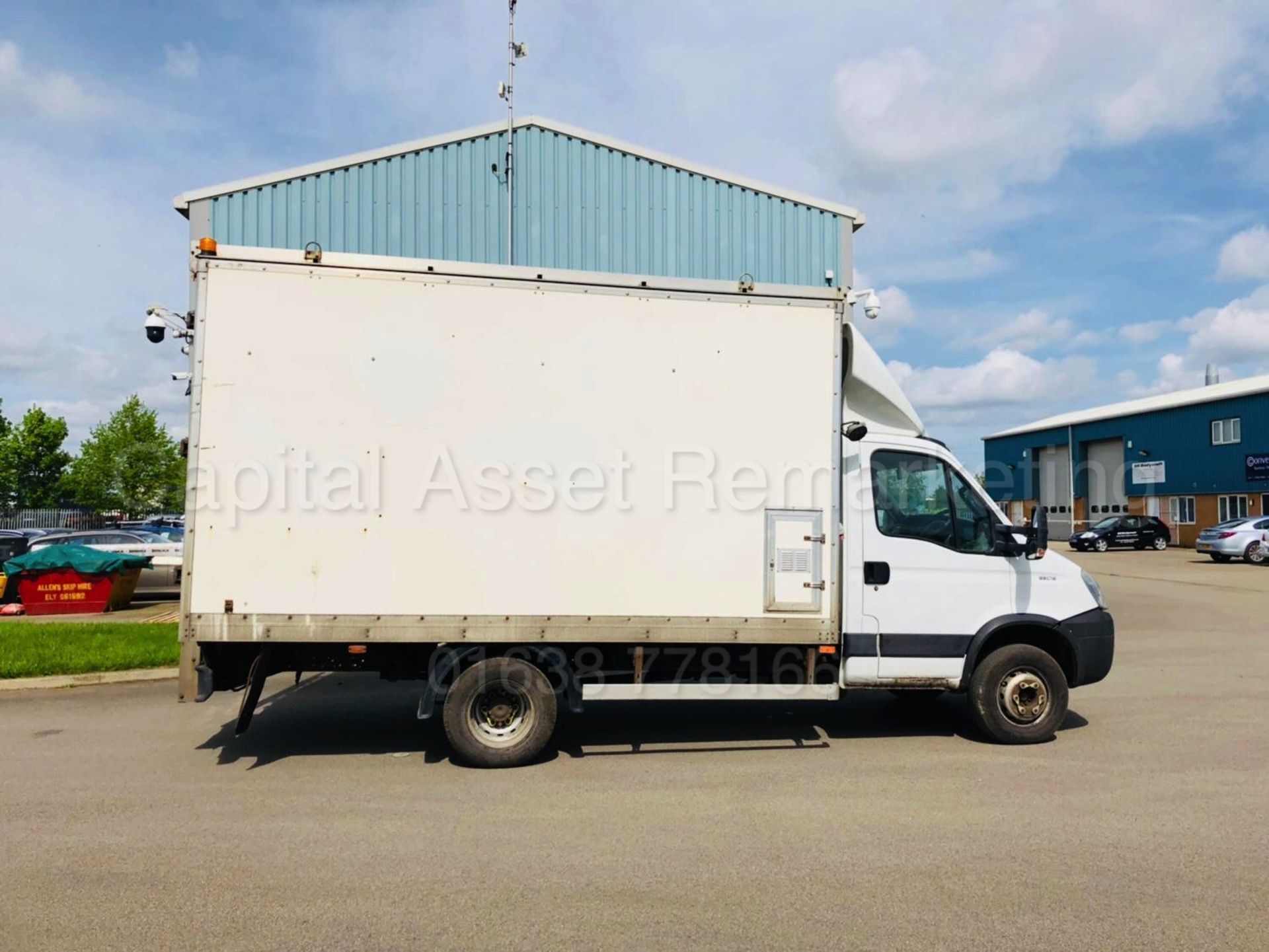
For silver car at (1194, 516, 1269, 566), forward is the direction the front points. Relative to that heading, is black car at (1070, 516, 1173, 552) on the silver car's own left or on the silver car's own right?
on the silver car's own left

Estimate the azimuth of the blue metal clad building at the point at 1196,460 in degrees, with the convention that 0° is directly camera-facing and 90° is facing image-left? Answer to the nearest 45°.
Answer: approximately 45°

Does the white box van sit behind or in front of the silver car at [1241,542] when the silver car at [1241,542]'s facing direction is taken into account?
behind

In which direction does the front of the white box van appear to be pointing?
to the viewer's right

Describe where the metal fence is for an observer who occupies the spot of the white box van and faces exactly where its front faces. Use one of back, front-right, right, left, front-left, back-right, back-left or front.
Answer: back-left

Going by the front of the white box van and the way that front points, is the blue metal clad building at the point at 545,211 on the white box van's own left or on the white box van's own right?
on the white box van's own left

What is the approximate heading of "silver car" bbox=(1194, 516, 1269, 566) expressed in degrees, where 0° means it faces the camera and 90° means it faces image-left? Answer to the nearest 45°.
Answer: approximately 225°

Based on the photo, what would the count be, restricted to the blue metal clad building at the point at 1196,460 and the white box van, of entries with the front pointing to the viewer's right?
1

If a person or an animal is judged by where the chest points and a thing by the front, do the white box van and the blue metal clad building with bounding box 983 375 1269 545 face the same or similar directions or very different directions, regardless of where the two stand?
very different directions

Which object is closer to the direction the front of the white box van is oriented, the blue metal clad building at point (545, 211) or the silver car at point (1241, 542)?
the silver car
